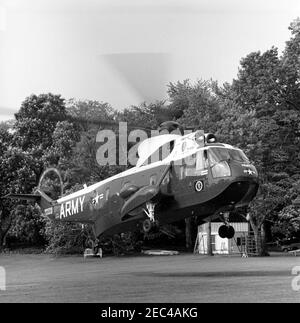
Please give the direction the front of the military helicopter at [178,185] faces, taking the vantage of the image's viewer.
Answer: facing the viewer and to the right of the viewer
